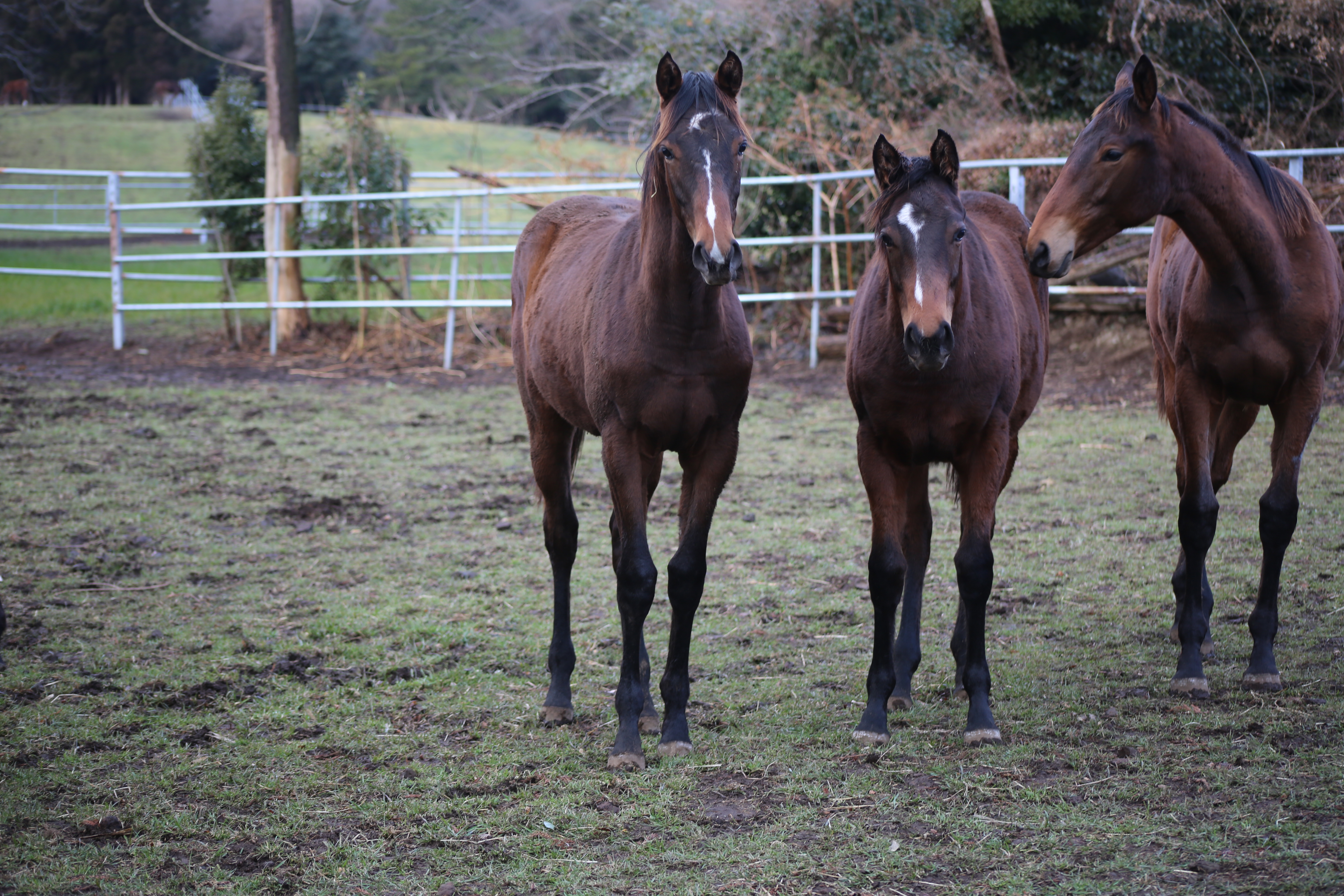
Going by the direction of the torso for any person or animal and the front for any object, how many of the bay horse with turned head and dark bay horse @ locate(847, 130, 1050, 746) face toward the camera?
2

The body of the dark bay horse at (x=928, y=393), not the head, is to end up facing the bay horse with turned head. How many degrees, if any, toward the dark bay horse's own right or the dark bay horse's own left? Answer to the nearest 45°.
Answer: approximately 135° to the dark bay horse's own left

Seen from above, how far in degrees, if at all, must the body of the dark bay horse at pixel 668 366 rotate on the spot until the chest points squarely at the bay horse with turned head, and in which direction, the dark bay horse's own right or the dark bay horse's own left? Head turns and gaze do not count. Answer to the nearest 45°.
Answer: approximately 45° to the dark bay horse's own left

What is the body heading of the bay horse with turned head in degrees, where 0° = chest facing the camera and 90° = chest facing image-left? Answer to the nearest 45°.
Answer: approximately 0°

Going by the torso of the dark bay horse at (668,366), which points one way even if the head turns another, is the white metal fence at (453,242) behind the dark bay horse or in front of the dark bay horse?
behind

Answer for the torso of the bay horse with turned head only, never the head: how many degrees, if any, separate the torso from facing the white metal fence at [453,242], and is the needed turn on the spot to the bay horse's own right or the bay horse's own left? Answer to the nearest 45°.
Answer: approximately 135° to the bay horse's own right

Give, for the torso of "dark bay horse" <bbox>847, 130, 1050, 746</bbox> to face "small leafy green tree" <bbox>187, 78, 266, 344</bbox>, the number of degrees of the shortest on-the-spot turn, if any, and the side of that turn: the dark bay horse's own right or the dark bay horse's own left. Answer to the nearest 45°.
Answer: approximately 135° to the dark bay horse's own right
